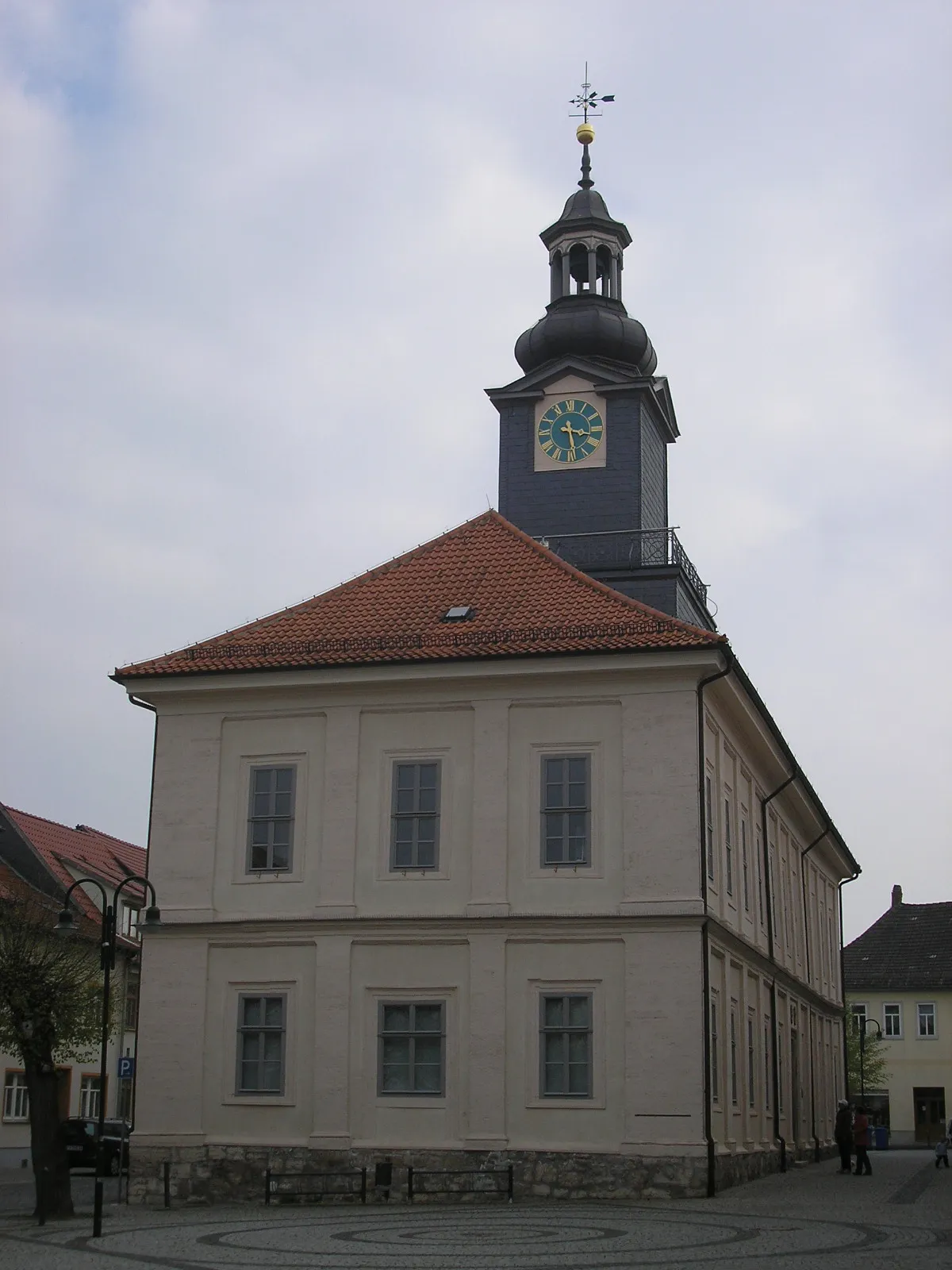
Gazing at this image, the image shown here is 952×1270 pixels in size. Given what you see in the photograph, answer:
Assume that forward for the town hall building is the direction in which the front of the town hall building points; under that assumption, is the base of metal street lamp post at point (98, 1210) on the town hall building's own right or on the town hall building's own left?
on the town hall building's own right
